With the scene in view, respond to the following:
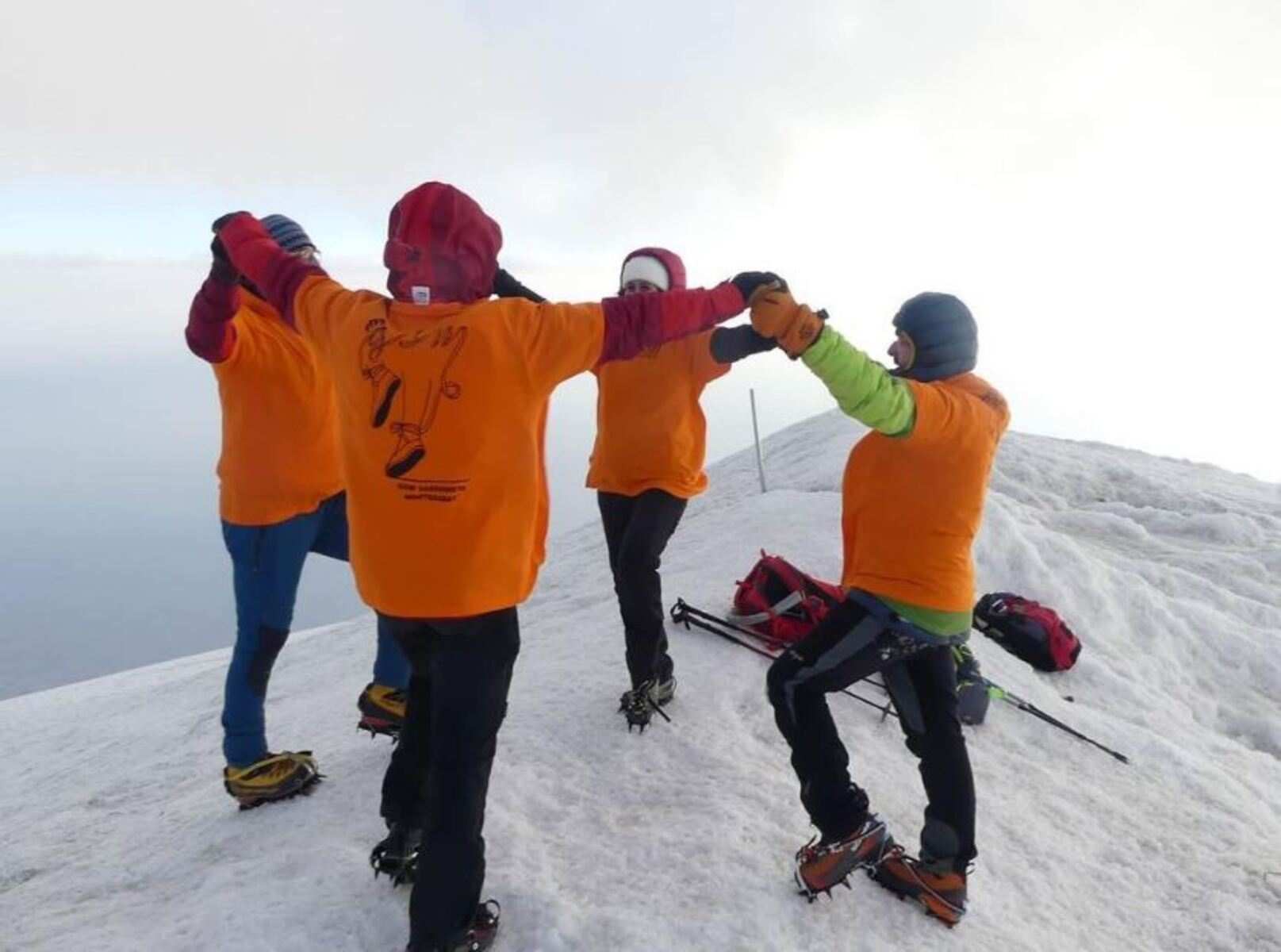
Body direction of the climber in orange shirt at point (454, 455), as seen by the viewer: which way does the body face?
away from the camera

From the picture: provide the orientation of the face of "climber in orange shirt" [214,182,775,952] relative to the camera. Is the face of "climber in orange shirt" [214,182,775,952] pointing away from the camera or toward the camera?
away from the camera

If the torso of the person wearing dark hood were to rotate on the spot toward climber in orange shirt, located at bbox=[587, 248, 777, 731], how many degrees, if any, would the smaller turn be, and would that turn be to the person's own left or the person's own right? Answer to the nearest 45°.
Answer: approximately 45° to the person's own right

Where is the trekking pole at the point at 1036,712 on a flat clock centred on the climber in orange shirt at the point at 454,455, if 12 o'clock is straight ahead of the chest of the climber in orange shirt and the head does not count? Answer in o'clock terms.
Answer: The trekking pole is roughly at 2 o'clock from the climber in orange shirt.

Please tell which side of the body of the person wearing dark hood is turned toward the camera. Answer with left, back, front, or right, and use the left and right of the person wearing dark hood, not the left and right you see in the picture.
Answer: left

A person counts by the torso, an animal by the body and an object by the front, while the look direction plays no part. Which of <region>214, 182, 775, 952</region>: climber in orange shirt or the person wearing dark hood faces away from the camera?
the climber in orange shirt

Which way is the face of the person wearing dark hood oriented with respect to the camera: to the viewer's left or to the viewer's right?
to the viewer's left

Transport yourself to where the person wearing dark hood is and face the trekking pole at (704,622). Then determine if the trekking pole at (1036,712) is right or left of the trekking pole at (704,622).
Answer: right

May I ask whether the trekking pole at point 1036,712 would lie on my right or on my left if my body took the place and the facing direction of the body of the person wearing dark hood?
on my right

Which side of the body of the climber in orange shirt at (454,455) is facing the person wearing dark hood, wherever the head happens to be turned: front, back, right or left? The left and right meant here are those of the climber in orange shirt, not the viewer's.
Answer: right

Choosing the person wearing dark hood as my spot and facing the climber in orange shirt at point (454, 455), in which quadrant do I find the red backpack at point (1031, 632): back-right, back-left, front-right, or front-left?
back-right

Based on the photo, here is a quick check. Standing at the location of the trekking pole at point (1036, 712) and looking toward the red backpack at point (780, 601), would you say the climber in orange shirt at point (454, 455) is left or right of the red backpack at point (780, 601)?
left

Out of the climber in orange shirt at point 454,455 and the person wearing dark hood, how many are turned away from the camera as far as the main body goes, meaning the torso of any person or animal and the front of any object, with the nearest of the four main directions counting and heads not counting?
1

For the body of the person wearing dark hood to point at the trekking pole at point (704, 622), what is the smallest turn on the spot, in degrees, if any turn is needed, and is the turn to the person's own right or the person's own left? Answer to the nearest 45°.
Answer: approximately 45° to the person's own right
